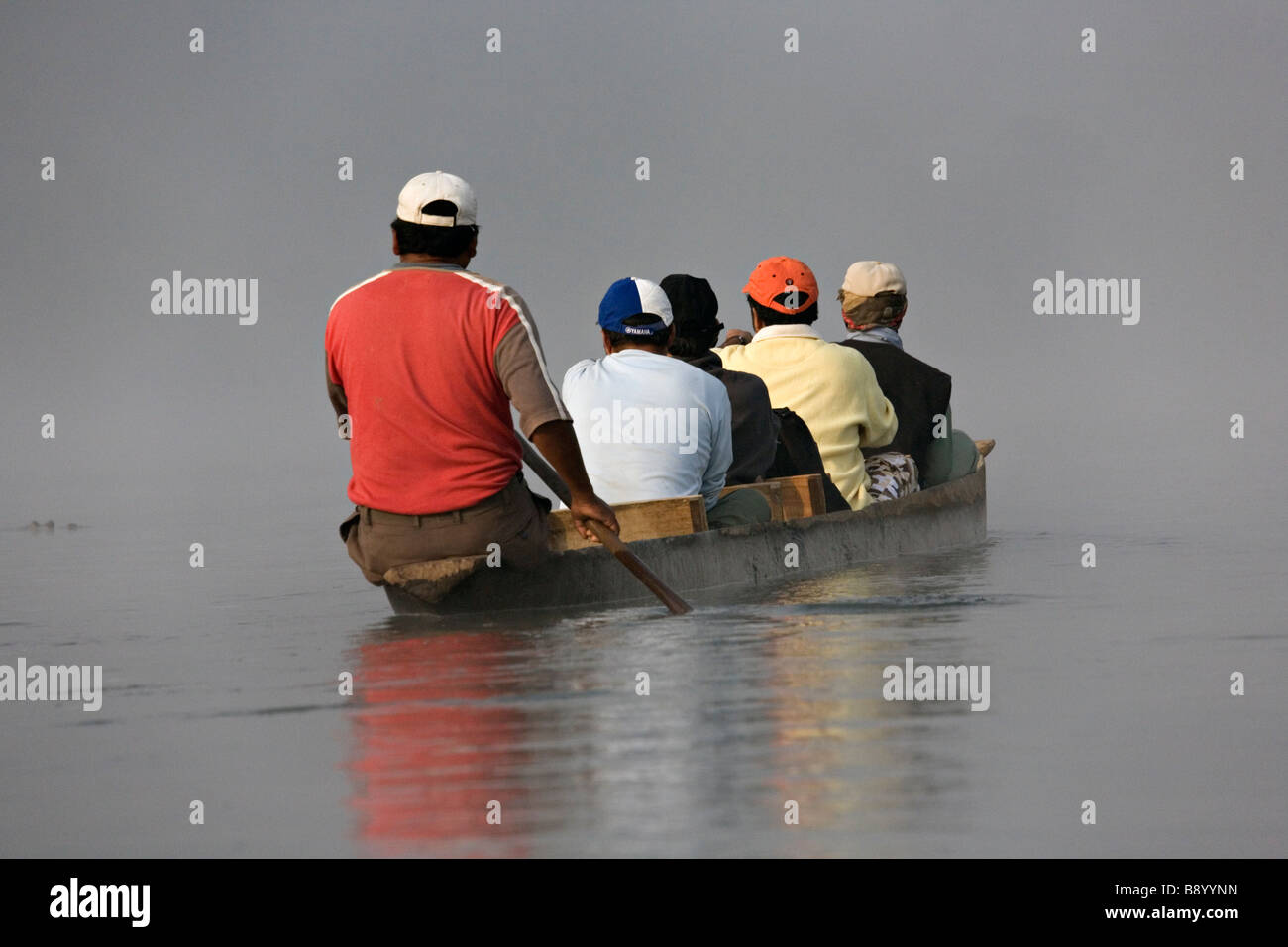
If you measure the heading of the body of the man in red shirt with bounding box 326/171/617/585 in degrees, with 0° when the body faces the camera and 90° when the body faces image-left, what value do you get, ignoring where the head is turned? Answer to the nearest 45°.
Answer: approximately 180°

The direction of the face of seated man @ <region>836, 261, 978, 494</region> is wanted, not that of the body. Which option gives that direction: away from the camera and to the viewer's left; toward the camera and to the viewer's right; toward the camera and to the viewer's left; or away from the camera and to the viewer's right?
away from the camera and to the viewer's right

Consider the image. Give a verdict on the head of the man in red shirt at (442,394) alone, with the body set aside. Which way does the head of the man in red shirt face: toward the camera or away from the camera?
away from the camera

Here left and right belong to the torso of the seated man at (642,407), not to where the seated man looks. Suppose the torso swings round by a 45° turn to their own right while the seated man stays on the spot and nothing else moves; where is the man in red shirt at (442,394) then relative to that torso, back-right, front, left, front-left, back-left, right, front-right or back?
back

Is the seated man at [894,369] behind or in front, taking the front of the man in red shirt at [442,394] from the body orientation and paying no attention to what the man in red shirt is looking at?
in front

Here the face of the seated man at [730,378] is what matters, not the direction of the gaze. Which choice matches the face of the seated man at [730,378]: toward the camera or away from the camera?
away from the camera

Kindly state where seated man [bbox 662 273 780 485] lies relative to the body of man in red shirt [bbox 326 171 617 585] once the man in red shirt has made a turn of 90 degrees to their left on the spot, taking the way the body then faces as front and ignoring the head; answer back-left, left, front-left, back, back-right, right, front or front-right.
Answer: back-right

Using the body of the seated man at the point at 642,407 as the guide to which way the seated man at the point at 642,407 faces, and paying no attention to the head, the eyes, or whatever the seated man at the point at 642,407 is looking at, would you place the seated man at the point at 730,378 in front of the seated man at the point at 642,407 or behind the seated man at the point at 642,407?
in front

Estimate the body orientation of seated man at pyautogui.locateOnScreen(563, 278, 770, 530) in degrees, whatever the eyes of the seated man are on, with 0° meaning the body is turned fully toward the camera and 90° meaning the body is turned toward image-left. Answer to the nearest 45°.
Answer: approximately 180°

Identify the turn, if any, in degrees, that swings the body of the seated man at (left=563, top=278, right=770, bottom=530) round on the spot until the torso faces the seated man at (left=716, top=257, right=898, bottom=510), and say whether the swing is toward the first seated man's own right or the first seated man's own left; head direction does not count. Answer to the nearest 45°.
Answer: approximately 45° to the first seated man's own right
